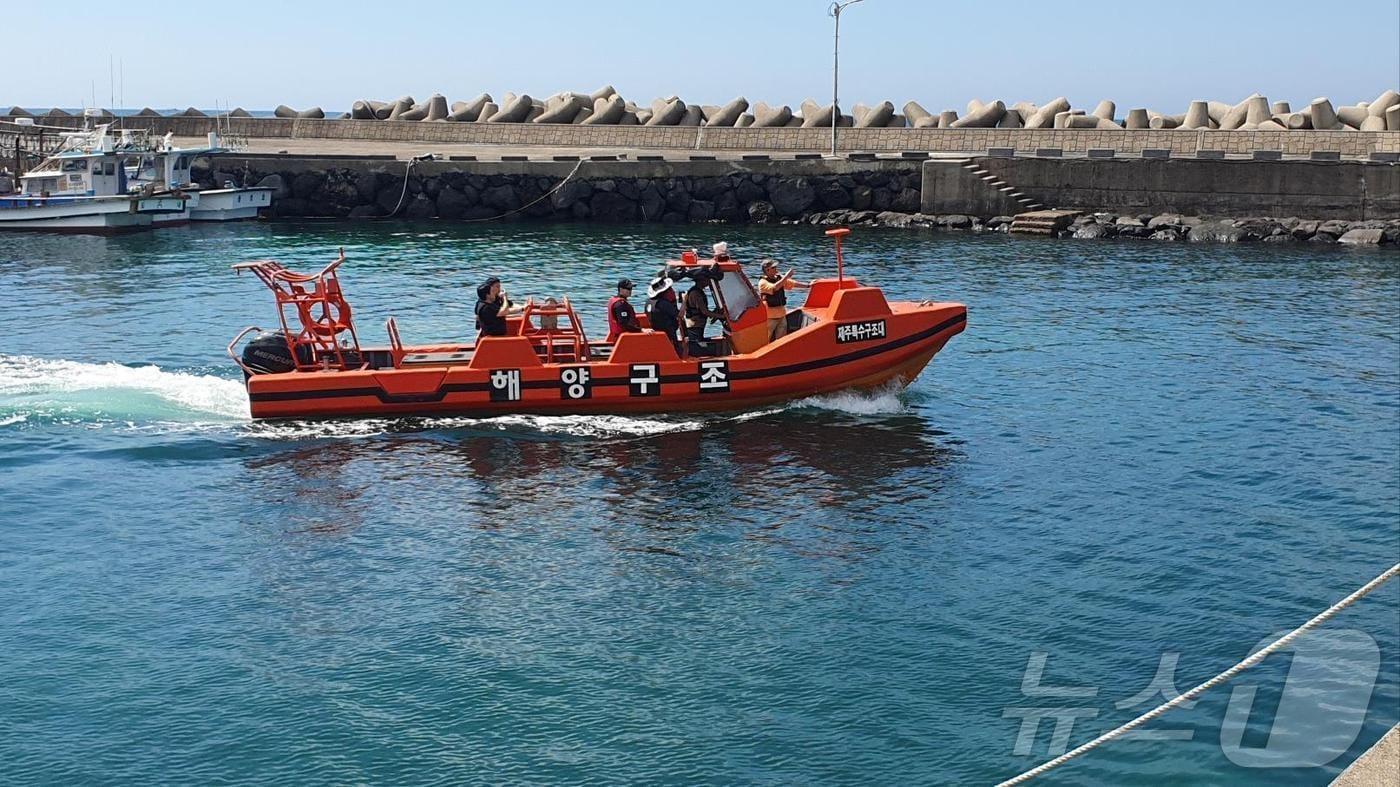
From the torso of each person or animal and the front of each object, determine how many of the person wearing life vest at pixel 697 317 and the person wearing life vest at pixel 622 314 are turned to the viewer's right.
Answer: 2

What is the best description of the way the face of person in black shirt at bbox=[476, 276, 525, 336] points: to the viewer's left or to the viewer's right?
to the viewer's right

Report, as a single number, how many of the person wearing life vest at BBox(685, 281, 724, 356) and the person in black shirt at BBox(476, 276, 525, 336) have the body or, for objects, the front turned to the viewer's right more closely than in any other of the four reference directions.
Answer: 2

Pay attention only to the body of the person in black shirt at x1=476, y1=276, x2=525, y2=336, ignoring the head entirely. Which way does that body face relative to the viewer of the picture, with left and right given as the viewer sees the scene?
facing to the right of the viewer

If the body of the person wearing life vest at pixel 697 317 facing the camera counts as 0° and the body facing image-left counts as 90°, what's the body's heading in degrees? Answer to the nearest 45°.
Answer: approximately 270°

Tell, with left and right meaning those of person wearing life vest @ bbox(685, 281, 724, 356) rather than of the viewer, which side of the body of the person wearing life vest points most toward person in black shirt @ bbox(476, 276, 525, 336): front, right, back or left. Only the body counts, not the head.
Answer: back

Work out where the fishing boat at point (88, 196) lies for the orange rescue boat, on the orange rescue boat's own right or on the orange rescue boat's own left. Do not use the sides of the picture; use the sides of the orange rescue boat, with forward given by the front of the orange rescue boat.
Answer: on the orange rescue boat's own left

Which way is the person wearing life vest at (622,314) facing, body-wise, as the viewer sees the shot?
to the viewer's right

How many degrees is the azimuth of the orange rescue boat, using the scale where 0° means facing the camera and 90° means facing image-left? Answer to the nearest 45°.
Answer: approximately 270°

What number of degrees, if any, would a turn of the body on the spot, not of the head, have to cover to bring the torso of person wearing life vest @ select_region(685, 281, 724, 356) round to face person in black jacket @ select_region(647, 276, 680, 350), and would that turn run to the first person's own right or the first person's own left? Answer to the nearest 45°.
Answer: approximately 135° to the first person's own right

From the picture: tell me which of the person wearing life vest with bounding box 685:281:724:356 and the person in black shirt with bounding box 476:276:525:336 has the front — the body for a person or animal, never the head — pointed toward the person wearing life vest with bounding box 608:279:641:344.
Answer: the person in black shirt
